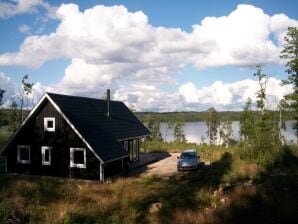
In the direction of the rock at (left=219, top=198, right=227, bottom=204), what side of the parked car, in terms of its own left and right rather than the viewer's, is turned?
front

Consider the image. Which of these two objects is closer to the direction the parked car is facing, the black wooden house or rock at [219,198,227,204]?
the rock

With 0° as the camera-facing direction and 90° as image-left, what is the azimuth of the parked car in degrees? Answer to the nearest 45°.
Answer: approximately 0°

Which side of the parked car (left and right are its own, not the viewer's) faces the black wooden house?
right
